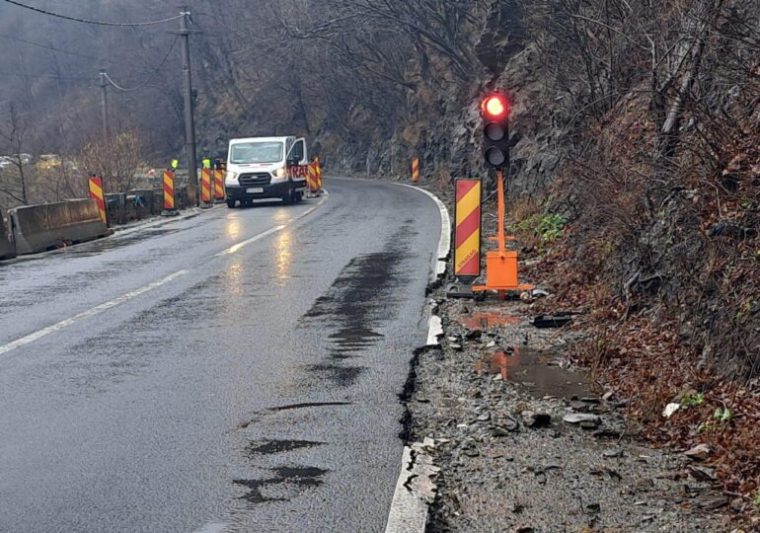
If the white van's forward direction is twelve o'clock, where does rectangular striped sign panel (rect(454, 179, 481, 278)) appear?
The rectangular striped sign panel is roughly at 12 o'clock from the white van.

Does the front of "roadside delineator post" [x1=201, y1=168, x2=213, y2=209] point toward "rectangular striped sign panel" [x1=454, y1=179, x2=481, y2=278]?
yes

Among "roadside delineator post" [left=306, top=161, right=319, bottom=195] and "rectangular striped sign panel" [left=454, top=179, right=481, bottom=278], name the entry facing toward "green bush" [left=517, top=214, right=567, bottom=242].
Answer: the roadside delineator post

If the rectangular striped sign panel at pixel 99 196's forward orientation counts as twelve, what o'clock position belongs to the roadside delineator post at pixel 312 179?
The roadside delineator post is roughly at 7 o'clock from the rectangular striped sign panel.

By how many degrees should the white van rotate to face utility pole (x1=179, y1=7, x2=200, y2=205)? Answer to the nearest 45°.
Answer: approximately 135° to its right

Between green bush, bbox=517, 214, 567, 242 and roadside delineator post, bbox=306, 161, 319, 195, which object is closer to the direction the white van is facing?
the green bush

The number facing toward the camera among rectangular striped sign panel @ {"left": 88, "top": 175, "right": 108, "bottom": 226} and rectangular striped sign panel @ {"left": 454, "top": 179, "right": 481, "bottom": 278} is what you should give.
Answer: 2

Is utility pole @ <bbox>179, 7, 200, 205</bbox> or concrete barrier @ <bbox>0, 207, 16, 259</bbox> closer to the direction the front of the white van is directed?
the concrete barrier

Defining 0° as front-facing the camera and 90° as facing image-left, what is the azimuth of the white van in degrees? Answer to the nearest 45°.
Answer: approximately 0°

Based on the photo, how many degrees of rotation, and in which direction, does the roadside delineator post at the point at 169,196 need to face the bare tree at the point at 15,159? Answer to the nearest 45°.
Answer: approximately 135° to its right
